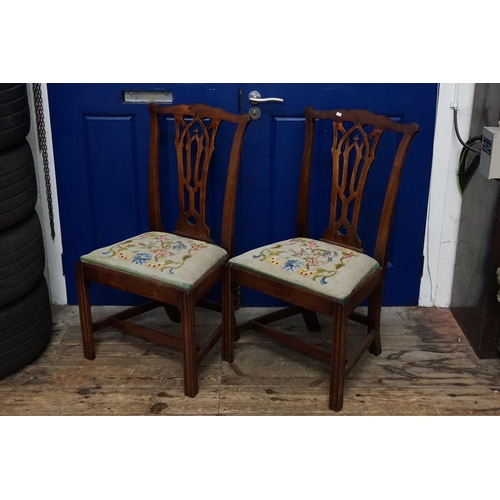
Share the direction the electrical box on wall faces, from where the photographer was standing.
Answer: facing the viewer and to the left of the viewer

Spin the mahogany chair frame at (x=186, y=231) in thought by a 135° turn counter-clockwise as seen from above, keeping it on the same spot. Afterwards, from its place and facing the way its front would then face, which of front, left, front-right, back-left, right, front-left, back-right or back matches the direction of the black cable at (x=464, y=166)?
front

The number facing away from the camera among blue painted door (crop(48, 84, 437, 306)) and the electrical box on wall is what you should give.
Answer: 0

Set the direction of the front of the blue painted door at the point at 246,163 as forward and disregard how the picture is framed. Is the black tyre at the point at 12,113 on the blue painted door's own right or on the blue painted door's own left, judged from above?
on the blue painted door's own right

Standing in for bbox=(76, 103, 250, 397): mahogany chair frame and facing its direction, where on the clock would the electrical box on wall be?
The electrical box on wall is roughly at 8 o'clock from the mahogany chair frame.

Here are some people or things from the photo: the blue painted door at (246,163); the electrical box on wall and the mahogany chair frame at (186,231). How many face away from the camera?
0

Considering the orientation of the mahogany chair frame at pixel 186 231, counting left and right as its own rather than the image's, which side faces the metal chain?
right

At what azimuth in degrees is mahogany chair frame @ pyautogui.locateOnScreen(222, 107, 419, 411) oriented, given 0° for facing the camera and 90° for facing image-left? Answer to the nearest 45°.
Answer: approximately 45°

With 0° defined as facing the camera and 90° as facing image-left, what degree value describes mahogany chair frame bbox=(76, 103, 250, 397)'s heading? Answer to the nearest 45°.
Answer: approximately 45°

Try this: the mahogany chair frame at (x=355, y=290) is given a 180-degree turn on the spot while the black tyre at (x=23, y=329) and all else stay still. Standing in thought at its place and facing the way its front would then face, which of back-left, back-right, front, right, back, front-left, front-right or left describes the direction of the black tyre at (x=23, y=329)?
back-left

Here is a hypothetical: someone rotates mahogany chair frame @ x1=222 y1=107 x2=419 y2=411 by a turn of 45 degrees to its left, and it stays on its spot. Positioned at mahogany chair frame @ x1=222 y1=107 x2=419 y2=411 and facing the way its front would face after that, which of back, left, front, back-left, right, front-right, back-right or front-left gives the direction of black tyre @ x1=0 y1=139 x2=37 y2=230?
right

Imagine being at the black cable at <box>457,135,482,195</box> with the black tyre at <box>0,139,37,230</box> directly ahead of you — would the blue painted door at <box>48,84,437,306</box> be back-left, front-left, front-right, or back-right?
front-right

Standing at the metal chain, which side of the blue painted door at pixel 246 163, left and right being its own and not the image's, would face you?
right

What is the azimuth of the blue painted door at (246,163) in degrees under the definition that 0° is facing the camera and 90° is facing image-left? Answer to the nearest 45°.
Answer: approximately 0°

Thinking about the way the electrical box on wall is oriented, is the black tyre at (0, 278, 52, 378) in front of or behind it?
in front

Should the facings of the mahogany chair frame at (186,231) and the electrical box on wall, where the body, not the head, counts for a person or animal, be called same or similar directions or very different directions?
same or similar directions
